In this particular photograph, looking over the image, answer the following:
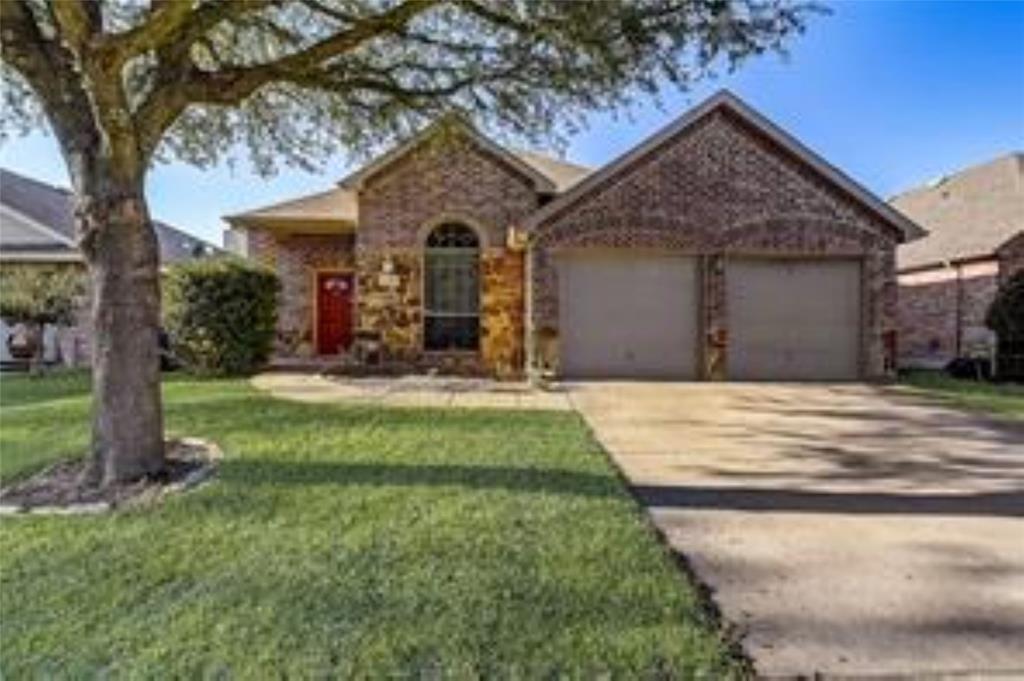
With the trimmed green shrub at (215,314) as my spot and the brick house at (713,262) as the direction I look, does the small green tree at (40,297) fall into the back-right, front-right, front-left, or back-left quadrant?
back-left

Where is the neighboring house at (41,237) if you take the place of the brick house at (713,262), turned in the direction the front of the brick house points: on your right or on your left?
on your right

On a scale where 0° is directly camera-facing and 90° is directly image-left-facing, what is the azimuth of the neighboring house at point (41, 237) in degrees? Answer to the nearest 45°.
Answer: approximately 0°

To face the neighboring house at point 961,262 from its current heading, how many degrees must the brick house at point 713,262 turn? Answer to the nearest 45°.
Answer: approximately 135° to its left

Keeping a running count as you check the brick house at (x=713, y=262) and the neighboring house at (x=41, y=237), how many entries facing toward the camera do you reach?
2

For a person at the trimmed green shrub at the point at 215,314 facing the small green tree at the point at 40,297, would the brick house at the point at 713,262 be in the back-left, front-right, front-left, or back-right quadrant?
back-right

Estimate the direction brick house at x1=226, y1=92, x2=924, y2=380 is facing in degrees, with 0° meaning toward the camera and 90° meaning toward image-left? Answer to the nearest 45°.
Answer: approximately 0°

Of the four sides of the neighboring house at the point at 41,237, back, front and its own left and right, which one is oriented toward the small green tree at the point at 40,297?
front

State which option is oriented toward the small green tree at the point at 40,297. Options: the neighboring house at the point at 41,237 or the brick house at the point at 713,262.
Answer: the neighboring house
